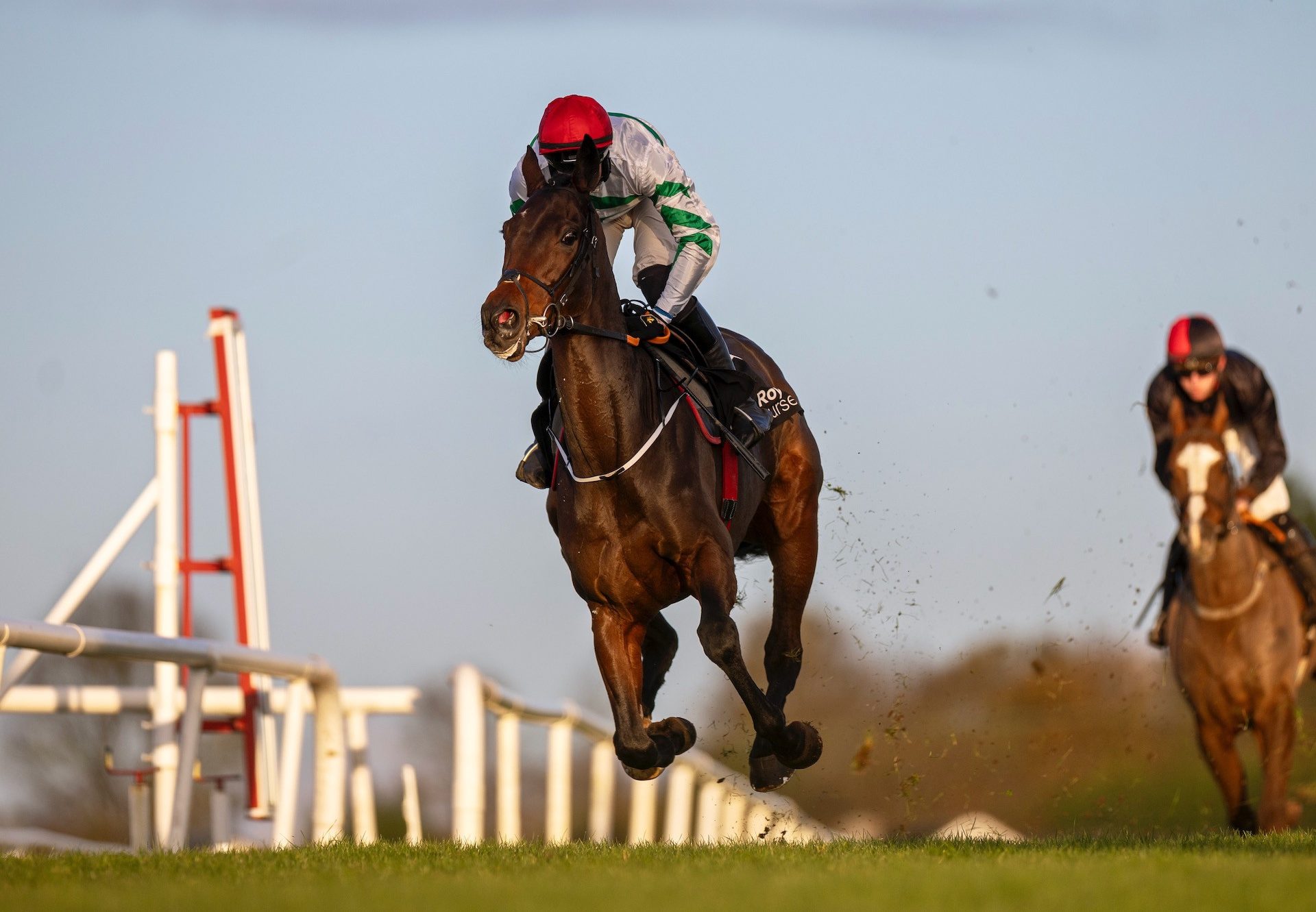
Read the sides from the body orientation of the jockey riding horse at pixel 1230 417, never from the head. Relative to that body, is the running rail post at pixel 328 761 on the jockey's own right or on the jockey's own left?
on the jockey's own right

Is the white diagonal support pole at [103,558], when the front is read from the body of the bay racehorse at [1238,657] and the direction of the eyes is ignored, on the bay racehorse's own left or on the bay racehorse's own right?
on the bay racehorse's own right

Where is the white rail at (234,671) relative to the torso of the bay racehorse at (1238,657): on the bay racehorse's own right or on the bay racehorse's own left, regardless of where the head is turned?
on the bay racehorse's own right

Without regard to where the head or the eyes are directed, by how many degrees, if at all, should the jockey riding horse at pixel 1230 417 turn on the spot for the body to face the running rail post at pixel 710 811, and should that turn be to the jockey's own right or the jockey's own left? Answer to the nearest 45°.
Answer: approximately 135° to the jockey's own right

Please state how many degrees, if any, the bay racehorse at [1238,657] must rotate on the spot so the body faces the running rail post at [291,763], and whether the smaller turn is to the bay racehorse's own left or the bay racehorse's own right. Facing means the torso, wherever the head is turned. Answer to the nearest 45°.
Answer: approximately 90° to the bay racehorse's own right

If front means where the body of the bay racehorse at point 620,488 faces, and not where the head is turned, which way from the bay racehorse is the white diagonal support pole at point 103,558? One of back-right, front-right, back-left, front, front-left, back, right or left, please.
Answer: right

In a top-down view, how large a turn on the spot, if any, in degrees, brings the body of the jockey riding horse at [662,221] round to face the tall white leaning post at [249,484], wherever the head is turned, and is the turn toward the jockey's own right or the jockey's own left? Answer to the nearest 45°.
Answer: approximately 90° to the jockey's own right

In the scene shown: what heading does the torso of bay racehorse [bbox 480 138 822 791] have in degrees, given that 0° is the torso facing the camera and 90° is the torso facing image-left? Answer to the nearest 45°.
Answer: approximately 45°

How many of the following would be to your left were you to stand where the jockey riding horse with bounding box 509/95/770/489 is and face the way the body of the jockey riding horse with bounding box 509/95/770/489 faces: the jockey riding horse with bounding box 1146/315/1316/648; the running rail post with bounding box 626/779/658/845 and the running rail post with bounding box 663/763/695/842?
0

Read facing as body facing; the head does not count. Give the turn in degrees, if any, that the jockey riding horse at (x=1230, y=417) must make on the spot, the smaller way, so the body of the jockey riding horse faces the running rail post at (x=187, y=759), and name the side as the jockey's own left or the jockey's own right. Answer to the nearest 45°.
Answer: approximately 90° to the jockey's own right

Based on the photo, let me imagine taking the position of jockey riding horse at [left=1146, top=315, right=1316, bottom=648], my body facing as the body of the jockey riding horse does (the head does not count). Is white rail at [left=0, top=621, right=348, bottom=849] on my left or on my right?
on my right

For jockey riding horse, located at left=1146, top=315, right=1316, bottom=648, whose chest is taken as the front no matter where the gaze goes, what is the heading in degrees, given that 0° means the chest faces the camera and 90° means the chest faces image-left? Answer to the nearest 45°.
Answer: approximately 0°
